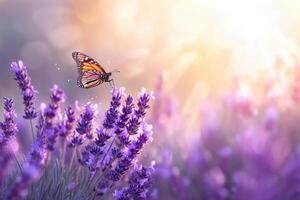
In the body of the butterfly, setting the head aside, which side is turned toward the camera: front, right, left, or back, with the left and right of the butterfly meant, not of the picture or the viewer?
right
